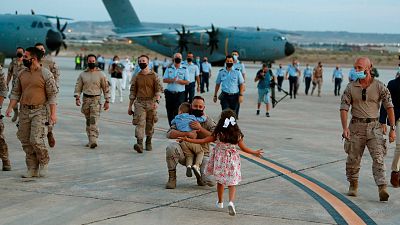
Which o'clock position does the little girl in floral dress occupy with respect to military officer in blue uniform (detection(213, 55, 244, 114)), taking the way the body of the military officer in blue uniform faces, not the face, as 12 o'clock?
The little girl in floral dress is roughly at 12 o'clock from the military officer in blue uniform.

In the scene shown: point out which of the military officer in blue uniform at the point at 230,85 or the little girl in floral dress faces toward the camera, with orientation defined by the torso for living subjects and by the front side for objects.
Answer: the military officer in blue uniform

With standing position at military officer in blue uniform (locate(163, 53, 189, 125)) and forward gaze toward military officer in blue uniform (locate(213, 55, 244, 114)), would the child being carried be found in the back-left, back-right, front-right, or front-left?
back-right

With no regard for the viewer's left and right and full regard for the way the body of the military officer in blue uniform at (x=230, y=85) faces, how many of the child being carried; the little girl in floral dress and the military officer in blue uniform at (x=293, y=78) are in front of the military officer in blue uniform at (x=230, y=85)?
2

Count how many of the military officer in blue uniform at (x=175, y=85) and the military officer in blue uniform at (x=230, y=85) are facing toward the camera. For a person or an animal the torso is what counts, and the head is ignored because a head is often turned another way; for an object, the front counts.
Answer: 2

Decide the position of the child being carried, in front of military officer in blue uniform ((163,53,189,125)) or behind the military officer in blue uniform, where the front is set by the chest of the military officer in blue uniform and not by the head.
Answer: in front

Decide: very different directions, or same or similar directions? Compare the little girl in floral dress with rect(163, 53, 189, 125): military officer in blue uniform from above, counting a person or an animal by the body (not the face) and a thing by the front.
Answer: very different directions

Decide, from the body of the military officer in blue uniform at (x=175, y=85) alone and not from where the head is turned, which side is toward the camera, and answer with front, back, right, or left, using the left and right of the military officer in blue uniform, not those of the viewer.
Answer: front

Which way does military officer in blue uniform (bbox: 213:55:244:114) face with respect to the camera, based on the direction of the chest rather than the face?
toward the camera

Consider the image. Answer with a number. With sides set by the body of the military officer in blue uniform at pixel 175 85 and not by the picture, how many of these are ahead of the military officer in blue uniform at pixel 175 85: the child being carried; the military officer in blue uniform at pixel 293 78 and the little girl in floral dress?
2

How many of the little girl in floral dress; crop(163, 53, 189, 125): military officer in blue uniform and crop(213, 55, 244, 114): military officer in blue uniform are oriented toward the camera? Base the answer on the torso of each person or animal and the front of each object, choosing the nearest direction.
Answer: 2

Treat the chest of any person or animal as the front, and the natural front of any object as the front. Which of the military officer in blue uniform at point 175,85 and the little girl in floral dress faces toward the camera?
the military officer in blue uniform

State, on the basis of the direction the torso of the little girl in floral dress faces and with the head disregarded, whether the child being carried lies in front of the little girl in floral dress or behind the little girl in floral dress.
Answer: in front

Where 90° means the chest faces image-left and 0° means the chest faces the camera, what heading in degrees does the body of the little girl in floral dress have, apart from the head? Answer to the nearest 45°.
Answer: approximately 180°

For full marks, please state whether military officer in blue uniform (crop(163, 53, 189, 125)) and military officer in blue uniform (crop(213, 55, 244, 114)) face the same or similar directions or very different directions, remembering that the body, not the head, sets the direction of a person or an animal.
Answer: same or similar directions

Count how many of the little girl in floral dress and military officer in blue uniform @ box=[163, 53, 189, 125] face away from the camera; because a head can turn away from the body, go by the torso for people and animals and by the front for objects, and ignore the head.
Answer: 1

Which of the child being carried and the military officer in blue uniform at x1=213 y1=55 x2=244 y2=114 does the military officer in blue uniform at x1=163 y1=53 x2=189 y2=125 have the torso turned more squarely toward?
the child being carried
